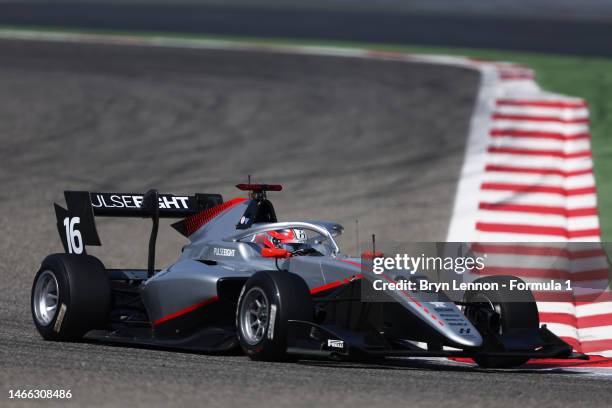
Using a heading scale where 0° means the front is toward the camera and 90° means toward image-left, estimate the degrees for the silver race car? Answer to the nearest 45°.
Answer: approximately 315°
